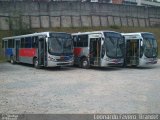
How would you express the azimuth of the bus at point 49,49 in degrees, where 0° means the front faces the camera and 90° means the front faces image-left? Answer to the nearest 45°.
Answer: approximately 315°

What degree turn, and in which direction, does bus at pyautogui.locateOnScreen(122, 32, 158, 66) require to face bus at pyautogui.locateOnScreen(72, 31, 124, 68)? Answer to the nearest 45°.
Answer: approximately 90° to its right

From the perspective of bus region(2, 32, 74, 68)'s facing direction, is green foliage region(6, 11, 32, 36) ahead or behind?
behind

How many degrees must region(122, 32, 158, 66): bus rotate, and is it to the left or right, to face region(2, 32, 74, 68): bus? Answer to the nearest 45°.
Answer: approximately 90° to its right

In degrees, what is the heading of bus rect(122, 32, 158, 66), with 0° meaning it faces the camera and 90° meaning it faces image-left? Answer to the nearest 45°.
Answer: approximately 315°

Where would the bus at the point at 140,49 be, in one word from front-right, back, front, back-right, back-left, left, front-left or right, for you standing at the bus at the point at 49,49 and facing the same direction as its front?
front-left

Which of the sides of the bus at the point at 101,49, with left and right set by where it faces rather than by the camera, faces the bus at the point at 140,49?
left
